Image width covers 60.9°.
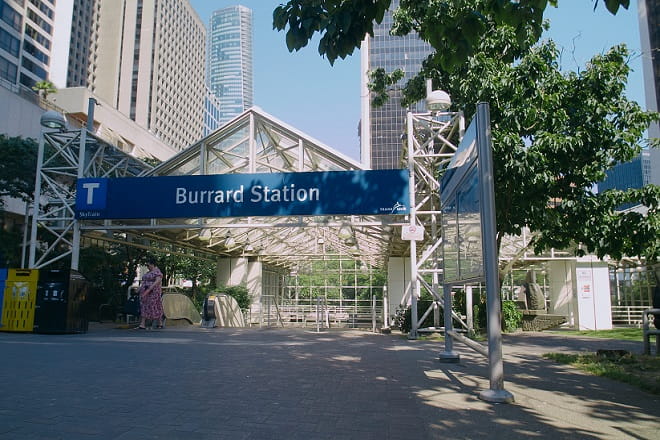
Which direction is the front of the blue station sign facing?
toward the camera

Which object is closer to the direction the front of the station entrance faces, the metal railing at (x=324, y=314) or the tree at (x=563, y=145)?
the tree

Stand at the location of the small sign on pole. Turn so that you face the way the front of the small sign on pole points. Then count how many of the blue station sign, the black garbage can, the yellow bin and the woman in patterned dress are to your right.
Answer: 4

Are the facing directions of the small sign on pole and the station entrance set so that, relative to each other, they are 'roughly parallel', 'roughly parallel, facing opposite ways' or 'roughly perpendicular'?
roughly parallel

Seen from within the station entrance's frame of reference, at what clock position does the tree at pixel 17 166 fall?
The tree is roughly at 4 o'clock from the station entrance.

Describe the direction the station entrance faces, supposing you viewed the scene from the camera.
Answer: facing the viewer

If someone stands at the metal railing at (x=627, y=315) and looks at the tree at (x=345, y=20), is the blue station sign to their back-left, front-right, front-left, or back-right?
front-right

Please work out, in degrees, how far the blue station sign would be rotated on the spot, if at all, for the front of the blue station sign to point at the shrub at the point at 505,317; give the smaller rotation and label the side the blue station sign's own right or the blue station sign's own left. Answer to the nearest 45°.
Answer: approximately 90° to the blue station sign's own left

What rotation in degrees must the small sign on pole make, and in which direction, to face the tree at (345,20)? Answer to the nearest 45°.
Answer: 0° — it already faces it

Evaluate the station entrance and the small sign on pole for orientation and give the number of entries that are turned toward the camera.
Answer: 2

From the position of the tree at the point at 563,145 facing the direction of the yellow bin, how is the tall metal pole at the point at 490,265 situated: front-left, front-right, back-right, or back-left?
front-left

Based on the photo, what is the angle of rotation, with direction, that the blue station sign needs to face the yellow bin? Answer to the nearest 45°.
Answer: approximately 90° to its right
